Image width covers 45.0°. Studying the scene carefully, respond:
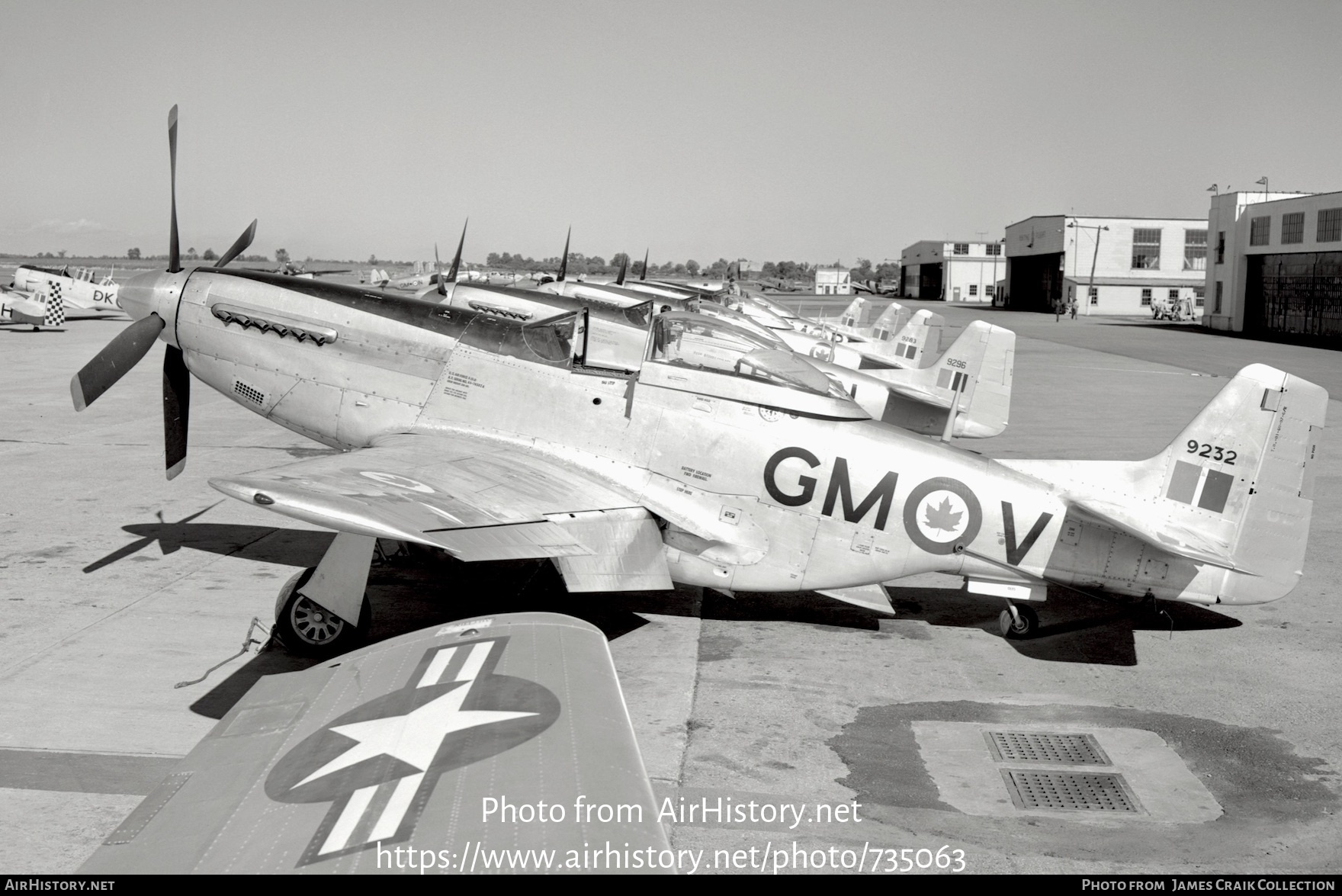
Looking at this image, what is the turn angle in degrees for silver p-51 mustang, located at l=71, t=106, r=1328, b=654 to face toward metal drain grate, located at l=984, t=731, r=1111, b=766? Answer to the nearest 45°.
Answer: approximately 135° to its left

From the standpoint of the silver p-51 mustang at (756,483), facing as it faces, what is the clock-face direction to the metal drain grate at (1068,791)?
The metal drain grate is roughly at 8 o'clock from the silver p-51 mustang.

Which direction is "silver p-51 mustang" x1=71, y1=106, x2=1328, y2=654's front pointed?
to the viewer's left
